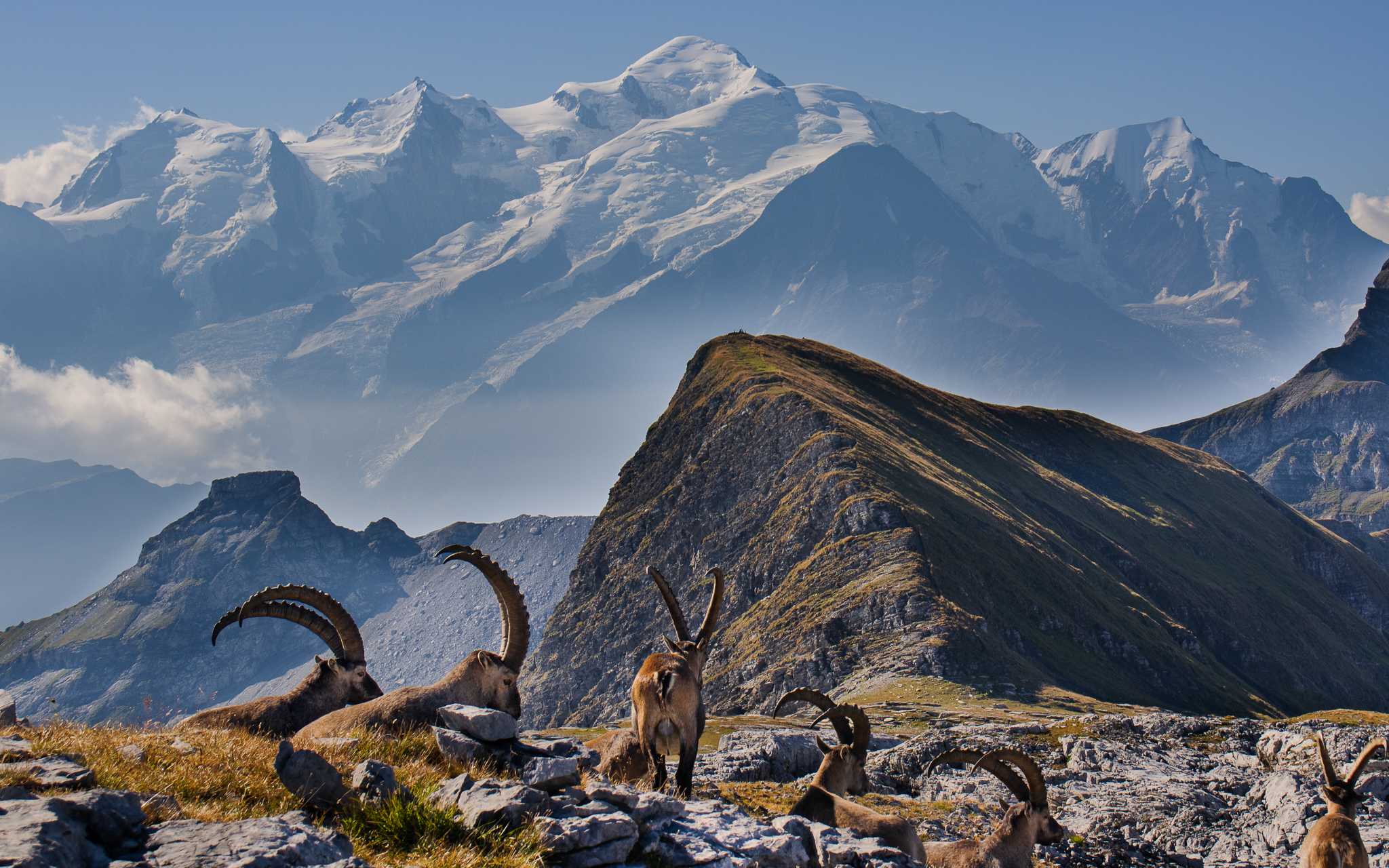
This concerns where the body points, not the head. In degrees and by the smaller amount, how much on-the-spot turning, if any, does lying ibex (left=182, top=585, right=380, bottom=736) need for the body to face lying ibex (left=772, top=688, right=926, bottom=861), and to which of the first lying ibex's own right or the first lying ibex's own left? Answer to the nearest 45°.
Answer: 0° — it already faces it

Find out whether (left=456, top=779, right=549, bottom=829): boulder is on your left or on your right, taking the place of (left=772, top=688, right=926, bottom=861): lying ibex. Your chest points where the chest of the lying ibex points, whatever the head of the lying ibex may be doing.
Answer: on your left

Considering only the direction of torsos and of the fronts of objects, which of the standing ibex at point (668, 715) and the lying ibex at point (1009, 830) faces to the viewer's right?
the lying ibex

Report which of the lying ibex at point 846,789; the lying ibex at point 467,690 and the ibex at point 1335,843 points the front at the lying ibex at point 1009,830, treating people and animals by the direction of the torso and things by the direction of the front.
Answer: the lying ibex at point 467,690

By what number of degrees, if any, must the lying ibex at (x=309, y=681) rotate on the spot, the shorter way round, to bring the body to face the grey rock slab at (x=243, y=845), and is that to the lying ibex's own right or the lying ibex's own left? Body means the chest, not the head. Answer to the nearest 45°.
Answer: approximately 90° to the lying ibex's own right

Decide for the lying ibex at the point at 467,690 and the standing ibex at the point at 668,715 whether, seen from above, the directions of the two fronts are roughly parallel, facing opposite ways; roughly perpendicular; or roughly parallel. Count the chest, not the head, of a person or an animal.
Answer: roughly perpendicular

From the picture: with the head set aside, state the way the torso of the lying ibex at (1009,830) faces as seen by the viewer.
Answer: to the viewer's right

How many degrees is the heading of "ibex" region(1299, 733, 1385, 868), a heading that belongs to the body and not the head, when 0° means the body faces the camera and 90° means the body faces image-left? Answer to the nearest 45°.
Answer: approximately 180°

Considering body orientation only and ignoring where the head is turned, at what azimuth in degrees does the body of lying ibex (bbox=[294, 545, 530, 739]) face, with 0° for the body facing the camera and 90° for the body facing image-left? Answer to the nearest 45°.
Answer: approximately 270°

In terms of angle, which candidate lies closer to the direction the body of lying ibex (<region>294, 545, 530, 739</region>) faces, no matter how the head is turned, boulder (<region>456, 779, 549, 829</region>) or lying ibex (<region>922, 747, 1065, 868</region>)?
the lying ibex

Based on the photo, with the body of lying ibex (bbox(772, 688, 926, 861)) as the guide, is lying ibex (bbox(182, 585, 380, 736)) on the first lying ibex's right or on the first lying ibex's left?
on the first lying ibex's left

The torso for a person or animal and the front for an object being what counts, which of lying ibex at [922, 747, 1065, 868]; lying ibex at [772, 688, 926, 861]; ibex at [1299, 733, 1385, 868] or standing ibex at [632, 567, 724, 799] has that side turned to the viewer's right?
lying ibex at [922, 747, 1065, 868]

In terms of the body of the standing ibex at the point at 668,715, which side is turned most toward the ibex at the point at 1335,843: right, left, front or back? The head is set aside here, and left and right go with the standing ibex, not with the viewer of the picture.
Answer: right

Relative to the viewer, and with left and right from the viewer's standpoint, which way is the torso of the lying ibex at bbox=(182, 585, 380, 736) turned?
facing to the right of the viewer

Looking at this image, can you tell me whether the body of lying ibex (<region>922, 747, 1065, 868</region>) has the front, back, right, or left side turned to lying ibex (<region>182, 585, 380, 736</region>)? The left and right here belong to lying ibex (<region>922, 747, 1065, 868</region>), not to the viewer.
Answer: back
